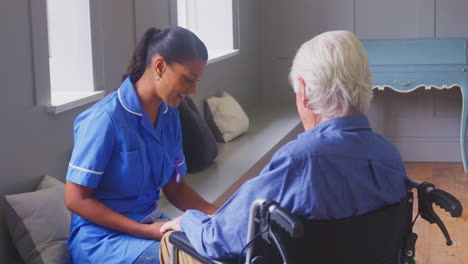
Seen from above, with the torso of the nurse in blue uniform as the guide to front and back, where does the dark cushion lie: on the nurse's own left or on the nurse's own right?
on the nurse's own left

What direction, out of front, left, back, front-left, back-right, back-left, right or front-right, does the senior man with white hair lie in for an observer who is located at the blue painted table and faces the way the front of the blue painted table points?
front

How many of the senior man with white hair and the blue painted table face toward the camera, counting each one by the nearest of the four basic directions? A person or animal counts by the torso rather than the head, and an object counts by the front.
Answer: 1

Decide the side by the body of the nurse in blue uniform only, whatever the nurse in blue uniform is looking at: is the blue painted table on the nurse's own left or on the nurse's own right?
on the nurse's own left

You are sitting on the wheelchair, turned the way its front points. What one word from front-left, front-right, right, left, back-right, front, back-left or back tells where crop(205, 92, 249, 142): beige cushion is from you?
front-right

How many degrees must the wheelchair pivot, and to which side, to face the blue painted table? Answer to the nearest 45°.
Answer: approximately 45° to its right

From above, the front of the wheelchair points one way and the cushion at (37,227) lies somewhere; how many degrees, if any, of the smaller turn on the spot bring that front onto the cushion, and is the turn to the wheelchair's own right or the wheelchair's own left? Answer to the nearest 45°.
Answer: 0° — it already faces it

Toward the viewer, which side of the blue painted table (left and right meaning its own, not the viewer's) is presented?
front

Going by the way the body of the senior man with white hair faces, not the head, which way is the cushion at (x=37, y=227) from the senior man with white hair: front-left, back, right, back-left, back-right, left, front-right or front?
front

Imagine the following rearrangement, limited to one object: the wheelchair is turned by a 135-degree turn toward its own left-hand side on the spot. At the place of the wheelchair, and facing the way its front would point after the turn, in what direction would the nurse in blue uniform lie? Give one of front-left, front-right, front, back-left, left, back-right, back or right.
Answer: back-right

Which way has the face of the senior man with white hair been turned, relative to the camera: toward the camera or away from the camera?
away from the camera

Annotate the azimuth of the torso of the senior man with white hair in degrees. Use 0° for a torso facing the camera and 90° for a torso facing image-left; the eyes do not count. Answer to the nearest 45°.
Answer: approximately 135°

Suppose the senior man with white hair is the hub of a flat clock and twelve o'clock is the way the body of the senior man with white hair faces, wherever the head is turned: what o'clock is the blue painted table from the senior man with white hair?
The blue painted table is roughly at 2 o'clock from the senior man with white hair.

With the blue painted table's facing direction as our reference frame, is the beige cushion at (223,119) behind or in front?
in front
